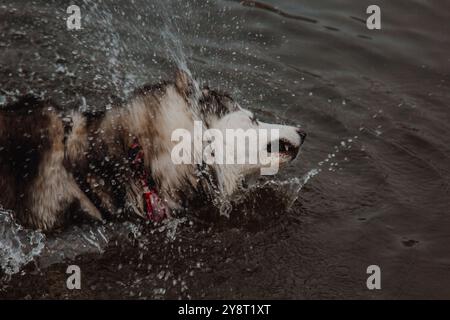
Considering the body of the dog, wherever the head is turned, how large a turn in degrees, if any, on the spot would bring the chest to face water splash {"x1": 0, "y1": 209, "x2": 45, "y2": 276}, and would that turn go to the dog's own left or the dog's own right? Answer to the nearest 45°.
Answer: approximately 135° to the dog's own right

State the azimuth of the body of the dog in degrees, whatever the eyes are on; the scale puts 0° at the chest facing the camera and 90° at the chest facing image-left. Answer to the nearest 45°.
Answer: approximately 270°
